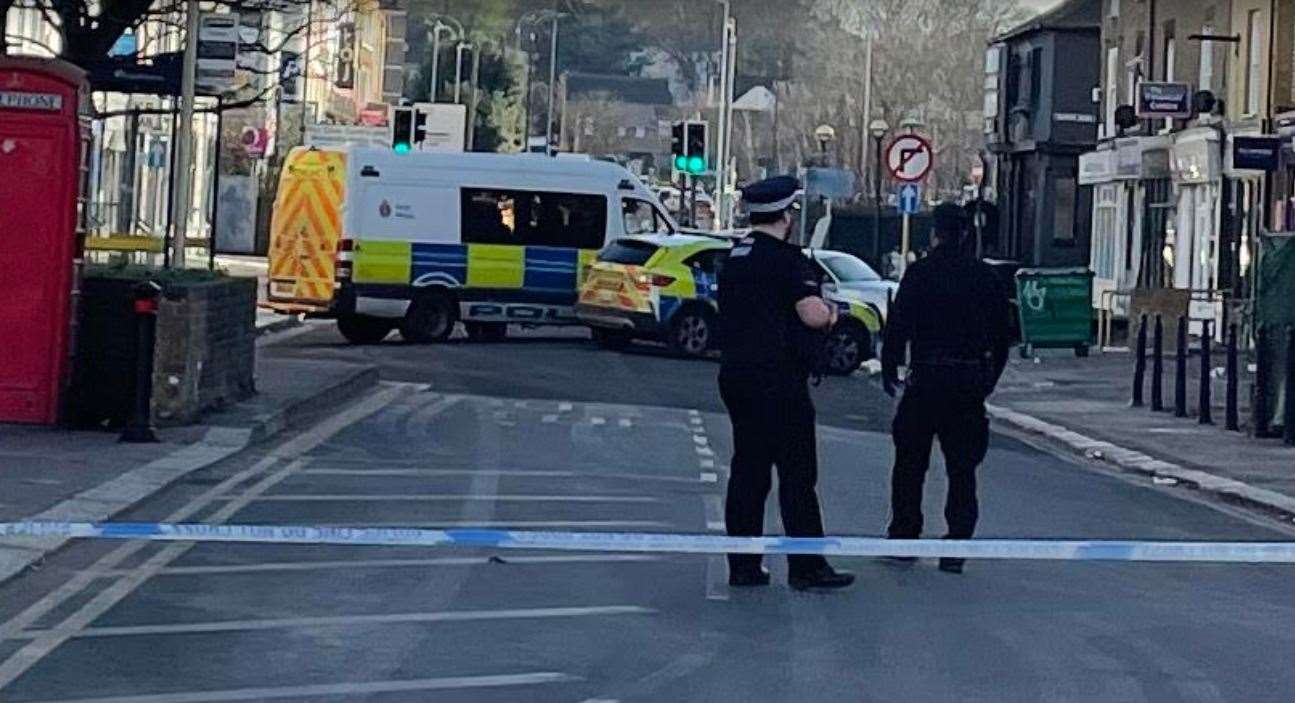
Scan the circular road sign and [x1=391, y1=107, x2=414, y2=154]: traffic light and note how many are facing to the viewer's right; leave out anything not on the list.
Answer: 0

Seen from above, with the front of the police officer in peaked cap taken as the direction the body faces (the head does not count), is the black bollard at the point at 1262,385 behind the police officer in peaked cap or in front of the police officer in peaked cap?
in front

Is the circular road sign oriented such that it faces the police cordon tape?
yes

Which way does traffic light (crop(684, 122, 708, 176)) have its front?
toward the camera

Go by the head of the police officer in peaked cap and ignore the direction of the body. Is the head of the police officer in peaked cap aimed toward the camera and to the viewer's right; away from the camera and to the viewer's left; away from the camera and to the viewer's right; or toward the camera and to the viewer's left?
away from the camera and to the viewer's right

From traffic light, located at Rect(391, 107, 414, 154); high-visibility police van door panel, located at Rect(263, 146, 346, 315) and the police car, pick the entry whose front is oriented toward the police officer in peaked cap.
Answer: the traffic light

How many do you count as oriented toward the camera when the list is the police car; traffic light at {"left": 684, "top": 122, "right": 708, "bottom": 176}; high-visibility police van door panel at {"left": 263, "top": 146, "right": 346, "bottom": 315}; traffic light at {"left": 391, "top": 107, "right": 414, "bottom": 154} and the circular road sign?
3

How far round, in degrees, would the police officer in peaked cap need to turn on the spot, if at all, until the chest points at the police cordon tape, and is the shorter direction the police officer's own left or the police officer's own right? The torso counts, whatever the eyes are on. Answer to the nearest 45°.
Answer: approximately 135° to the police officer's own right

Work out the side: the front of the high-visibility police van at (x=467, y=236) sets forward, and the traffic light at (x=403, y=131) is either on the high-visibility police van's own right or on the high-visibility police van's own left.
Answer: on the high-visibility police van's own left

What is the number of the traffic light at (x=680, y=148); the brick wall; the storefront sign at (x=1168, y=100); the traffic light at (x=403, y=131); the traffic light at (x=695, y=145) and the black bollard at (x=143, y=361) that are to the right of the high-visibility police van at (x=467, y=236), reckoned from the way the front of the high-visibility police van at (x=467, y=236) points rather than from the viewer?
2

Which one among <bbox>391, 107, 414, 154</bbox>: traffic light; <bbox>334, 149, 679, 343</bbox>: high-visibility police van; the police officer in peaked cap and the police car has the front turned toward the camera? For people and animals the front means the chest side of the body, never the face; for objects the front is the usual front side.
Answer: the traffic light
